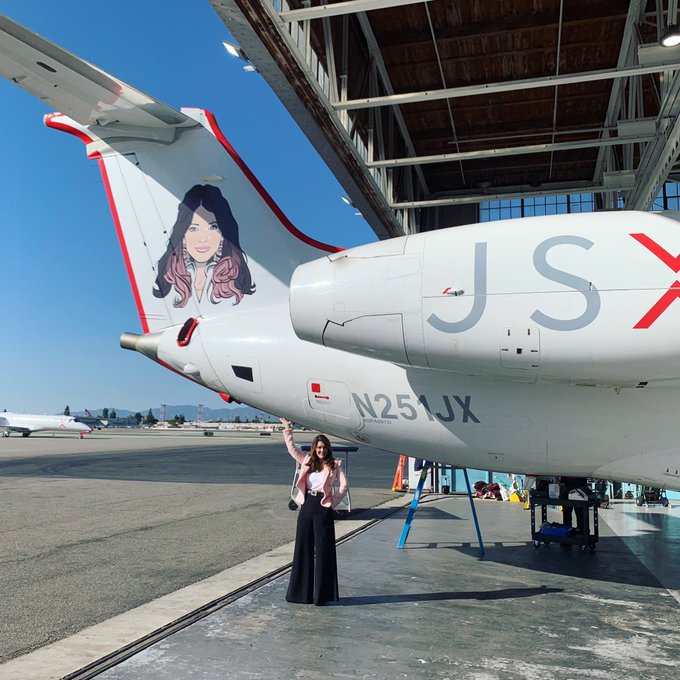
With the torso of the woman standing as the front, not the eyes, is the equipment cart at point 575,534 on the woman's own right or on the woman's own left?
on the woman's own left

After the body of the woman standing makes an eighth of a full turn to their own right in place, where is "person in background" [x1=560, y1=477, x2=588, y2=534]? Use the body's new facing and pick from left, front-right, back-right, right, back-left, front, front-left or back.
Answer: back

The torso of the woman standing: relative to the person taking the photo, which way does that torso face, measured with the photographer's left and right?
facing the viewer

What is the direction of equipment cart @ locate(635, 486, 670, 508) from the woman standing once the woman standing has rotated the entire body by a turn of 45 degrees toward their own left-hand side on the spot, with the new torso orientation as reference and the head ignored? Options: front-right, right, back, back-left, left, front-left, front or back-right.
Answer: left
